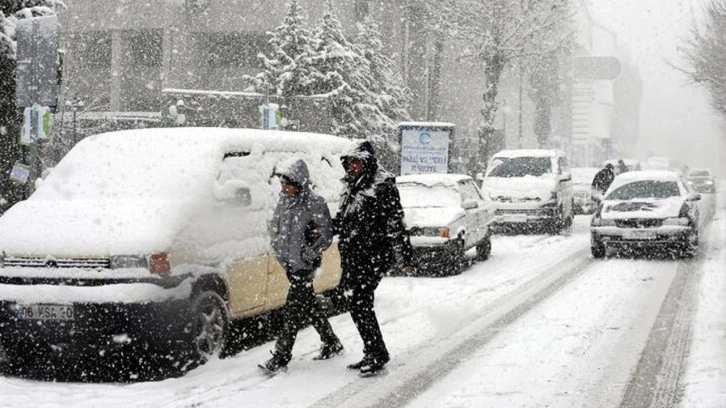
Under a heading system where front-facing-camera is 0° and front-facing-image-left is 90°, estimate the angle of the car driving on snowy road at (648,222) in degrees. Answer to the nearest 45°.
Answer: approximately 0°

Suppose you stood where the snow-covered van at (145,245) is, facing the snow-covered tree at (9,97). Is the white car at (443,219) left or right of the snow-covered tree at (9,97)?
right

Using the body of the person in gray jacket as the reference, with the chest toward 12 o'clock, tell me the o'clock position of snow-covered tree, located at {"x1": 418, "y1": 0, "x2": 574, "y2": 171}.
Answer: The snow-covered tree is roughly at 5 o'clock from the person in gray jacket.

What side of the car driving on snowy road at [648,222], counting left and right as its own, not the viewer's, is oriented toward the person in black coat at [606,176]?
back

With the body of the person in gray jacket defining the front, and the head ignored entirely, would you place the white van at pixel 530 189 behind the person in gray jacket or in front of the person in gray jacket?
behind

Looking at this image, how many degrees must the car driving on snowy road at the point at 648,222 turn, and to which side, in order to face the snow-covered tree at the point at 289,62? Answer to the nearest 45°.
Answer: approximately 135° to its right

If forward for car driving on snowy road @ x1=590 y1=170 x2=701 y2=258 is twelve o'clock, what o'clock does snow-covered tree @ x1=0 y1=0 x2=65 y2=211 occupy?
The snow-covered tree is roughly at 2 o'clock from the car driving on snowy road.

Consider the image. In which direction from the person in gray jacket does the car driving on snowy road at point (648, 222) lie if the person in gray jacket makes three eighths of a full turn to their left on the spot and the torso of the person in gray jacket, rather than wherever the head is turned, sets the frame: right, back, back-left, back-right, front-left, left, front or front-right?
front-left

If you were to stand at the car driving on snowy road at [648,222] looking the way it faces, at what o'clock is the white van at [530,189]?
The white van is roughly at 5 o'clock from the car driving on snowy road.

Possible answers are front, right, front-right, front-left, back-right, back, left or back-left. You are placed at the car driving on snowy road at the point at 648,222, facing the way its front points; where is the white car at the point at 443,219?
front-right

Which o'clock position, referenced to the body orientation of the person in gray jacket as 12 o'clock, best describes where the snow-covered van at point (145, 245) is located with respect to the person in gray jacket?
The snow-covered van is roughly at 2 o'clock from the person in gray jacket.
